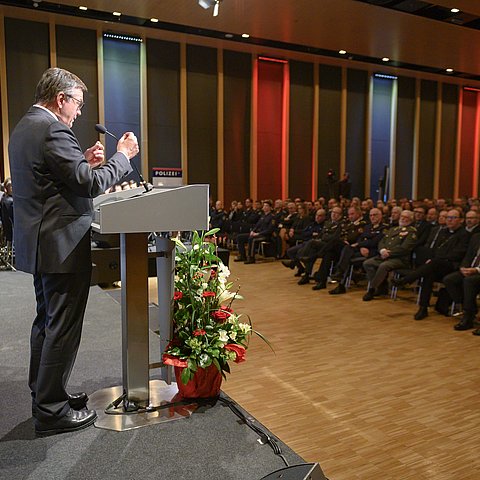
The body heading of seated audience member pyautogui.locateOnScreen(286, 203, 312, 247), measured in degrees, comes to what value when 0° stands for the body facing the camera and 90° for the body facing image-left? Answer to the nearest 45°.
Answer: approximately 45°

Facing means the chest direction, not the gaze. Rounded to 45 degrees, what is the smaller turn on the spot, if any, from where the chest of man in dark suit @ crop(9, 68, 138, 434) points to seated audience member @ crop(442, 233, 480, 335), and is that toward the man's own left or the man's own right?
approximately 45° to the man's own left

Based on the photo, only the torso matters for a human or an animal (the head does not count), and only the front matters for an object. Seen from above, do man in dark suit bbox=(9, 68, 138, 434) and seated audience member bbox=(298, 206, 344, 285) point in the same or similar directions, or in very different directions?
very different directions

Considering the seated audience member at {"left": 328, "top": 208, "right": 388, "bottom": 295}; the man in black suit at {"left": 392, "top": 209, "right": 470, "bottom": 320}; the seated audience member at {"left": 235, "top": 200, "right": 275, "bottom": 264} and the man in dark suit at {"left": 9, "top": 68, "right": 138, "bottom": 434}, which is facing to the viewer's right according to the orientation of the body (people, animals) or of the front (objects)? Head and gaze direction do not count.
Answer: the man in dark suit

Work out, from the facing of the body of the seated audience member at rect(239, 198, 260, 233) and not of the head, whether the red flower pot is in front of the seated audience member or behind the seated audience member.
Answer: in front

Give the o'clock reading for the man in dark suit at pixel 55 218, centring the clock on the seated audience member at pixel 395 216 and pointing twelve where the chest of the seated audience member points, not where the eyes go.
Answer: The man in dark suit is roughly at 11 o'clock from the seated audience member.

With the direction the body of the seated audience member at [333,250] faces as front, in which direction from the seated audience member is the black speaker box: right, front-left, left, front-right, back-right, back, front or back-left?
front-left
